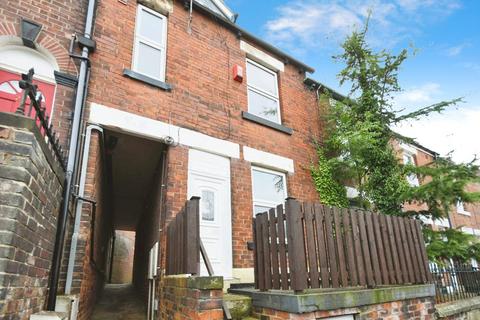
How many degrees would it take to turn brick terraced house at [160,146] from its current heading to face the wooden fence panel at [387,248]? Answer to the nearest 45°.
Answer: approximately 45° to its left

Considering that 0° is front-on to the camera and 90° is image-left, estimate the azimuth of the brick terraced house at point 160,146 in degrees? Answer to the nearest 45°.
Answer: approximately 315°
